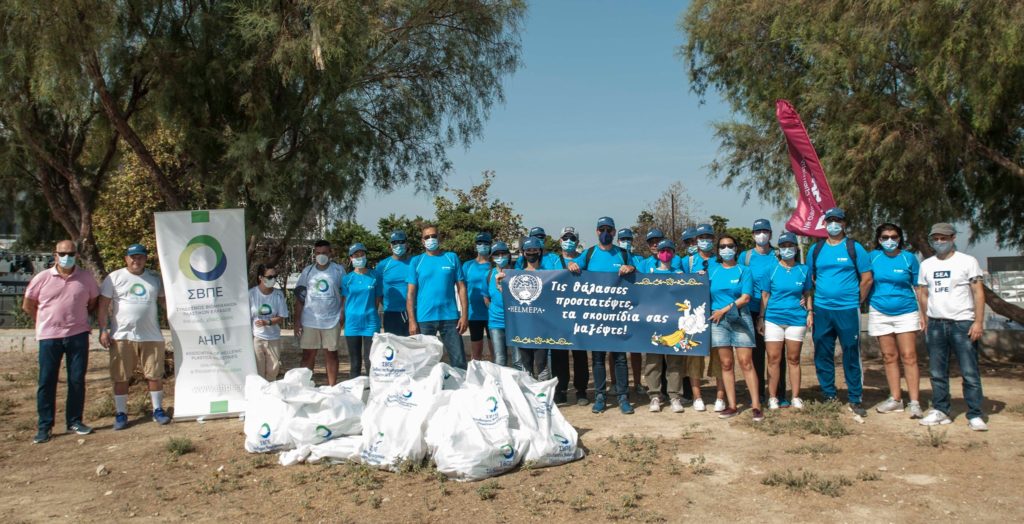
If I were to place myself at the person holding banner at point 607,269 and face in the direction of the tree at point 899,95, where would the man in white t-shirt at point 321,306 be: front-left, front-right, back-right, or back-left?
back-left

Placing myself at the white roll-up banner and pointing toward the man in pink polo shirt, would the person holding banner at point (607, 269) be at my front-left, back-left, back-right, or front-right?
back-left

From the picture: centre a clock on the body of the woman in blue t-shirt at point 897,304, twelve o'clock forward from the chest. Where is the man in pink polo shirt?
The man in pink polo shirt is roughly at 2 o'clock from the woman in blue t-shirt.

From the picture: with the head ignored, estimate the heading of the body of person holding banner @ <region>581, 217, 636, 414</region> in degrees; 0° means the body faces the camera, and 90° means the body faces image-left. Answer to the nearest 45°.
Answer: approximately 0°

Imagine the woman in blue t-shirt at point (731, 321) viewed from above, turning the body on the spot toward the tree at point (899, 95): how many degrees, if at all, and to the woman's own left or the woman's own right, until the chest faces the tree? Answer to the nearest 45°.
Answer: approximately 135° to the woman's own left
